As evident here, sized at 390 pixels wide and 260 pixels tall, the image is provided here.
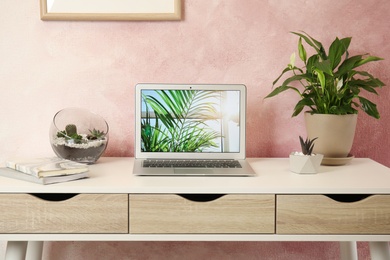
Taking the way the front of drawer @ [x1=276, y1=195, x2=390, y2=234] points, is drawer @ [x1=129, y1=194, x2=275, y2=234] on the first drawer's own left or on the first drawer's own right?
on the first drawer's own right

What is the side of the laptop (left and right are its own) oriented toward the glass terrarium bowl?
right

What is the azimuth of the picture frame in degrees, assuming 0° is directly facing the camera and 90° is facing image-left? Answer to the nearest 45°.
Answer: approximately 0°

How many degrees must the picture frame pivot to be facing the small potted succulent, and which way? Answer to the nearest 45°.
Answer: approximately 45° to its left

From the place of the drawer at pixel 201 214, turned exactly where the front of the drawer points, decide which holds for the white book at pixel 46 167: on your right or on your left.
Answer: on your right
